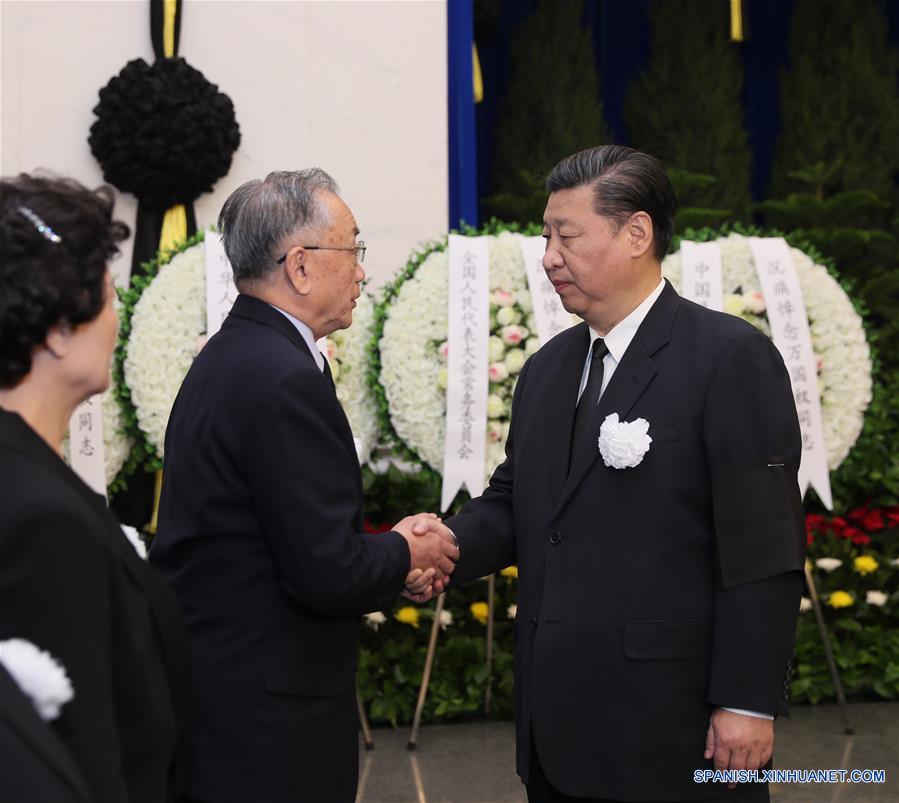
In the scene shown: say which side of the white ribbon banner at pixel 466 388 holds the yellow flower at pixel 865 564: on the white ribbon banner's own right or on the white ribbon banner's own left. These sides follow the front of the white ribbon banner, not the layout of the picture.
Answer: on the white ribbon banner's own left

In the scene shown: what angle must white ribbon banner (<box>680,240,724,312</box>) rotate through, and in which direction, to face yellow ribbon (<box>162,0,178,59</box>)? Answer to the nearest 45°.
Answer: approximately 90° to its right

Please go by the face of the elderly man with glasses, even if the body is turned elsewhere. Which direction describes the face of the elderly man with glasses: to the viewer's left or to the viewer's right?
to the viewer's right

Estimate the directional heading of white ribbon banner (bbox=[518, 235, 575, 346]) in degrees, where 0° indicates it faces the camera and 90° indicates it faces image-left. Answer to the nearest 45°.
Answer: approximately 0°

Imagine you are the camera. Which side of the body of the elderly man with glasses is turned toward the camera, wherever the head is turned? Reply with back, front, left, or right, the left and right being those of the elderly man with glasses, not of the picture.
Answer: right

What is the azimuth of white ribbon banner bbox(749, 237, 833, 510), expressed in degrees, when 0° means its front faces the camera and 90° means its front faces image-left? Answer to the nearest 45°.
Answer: approximately 0°

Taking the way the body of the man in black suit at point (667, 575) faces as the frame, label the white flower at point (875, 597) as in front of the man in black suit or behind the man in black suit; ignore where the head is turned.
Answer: behind
